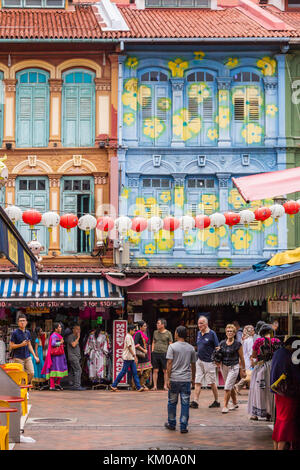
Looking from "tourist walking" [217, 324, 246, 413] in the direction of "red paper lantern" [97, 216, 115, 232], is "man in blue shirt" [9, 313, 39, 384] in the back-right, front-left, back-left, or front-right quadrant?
front-left

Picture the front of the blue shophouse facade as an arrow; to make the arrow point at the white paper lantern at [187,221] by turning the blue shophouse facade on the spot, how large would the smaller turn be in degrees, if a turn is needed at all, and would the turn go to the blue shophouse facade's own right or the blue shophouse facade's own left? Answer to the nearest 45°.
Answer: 0° — it already faces it

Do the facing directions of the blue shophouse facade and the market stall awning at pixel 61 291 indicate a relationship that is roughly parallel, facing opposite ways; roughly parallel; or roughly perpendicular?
roughly parallel

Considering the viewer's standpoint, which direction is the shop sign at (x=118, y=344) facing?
facing the viewer

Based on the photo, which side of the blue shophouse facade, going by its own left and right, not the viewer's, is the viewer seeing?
front

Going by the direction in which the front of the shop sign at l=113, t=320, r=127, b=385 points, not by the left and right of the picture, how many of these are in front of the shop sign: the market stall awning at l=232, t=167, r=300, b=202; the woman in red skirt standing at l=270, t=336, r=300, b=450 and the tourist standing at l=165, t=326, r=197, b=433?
3
